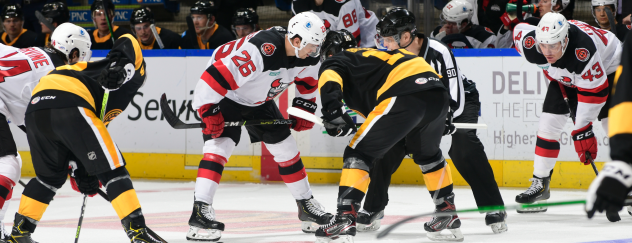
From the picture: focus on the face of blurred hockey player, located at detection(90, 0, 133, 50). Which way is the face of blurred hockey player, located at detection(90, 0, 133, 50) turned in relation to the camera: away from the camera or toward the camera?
toward the camera

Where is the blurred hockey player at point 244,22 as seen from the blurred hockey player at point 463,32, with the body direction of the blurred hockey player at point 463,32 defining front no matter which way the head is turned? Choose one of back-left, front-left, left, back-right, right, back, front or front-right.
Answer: front-right

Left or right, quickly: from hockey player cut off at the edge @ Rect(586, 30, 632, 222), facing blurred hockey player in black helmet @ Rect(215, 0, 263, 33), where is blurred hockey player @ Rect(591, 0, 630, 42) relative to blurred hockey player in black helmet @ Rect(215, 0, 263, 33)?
right

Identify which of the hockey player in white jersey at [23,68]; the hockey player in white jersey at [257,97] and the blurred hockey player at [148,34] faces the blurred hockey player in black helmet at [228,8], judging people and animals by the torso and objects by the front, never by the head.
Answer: the hockey player in white jersey at [23,68]

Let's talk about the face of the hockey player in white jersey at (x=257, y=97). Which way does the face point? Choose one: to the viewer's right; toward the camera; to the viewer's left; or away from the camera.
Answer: to the viewer's right

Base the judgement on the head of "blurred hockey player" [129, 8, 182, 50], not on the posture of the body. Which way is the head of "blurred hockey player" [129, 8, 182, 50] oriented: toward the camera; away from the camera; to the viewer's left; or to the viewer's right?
toward the camera

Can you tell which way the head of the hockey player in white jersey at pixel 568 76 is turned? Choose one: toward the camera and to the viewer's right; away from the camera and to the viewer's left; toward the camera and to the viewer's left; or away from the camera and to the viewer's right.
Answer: toward the camera and to the viewer's left

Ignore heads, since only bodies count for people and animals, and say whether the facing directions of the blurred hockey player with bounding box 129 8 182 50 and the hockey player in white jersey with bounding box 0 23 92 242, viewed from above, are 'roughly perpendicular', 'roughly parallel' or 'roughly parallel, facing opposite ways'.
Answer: roughly parallel, facing opposite ways

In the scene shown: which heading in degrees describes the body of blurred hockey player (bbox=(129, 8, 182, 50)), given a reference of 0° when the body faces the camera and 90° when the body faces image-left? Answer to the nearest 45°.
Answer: approximately 45°

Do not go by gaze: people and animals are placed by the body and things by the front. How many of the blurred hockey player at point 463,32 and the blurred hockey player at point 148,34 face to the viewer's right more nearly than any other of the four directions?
0

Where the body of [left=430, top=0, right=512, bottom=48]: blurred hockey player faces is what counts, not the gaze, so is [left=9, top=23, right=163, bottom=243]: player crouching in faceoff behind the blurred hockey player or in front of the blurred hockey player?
in front

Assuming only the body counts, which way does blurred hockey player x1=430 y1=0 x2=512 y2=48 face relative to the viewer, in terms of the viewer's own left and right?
facing the viewer and to the left of the viewer

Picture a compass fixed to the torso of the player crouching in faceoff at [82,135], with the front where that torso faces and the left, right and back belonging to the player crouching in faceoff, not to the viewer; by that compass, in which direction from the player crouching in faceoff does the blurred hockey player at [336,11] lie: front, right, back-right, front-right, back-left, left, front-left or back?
front

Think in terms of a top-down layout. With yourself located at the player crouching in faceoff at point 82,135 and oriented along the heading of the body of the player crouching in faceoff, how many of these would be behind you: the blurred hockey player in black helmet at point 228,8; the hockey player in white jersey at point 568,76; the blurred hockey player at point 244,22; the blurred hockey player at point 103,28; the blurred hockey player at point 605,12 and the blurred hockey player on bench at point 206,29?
0

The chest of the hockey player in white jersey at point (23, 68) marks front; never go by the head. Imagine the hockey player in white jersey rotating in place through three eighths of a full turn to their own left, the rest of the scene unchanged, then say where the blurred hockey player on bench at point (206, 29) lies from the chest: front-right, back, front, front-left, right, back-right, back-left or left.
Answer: back-right

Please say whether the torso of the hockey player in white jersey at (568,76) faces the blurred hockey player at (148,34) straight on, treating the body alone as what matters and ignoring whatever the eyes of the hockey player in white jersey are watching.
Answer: no
